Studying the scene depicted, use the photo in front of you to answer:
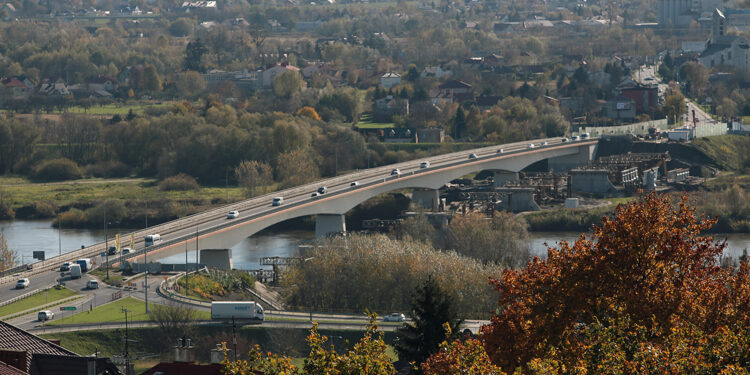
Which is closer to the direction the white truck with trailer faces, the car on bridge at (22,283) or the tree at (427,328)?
the tree

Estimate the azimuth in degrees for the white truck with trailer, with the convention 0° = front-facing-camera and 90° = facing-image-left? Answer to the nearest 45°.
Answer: approximately 270°

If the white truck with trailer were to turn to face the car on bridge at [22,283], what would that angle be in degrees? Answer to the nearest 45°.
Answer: approximately 135° to its left

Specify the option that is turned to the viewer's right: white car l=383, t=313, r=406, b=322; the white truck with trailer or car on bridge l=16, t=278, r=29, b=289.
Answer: the white truck with trailer

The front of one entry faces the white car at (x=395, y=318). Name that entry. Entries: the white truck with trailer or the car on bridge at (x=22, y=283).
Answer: the white truck with trailer

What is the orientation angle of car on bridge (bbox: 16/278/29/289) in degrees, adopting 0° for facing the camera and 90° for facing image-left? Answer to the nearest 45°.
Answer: approximately 45°
